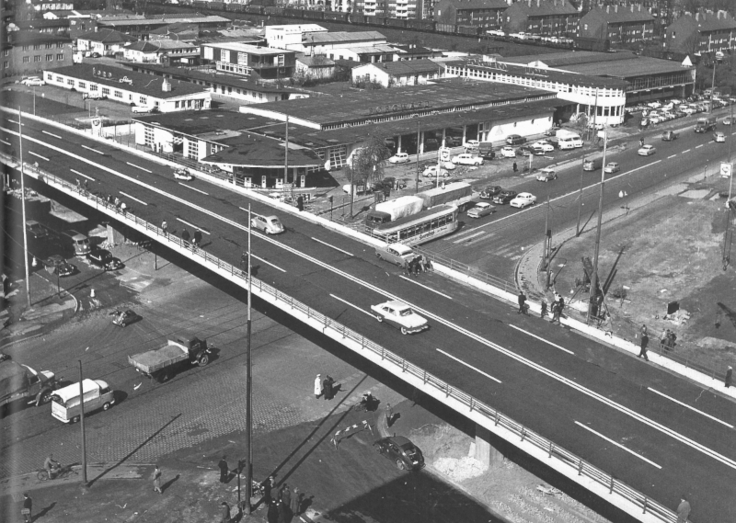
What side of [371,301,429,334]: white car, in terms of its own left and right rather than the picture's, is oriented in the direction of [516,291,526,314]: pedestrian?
left

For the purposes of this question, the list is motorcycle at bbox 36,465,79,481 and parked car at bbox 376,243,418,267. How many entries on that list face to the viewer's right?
1

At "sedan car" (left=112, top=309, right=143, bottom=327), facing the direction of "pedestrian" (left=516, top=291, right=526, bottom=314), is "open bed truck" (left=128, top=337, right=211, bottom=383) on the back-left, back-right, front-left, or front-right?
front-right

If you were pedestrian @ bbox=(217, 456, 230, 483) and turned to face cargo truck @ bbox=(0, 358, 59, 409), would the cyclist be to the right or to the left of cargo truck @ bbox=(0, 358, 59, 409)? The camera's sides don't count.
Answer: left

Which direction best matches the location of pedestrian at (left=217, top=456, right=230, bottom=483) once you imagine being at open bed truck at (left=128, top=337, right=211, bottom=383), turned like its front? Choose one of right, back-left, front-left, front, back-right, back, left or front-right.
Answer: back-right

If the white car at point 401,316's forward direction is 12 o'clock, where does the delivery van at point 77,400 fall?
The delivery van is roughly at 4 o'clock from the white car.

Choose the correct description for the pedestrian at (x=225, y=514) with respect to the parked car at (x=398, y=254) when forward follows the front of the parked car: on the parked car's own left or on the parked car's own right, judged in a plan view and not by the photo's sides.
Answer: on the parked car's own left

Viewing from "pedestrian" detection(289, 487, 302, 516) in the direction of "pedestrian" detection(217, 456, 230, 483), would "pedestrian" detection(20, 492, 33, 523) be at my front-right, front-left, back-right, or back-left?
front-left

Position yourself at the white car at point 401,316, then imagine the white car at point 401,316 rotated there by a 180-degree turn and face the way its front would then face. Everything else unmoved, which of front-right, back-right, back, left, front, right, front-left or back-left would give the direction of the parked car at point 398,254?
front-right

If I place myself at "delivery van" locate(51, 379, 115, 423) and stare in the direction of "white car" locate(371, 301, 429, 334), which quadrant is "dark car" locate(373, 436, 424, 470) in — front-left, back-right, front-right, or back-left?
front-right

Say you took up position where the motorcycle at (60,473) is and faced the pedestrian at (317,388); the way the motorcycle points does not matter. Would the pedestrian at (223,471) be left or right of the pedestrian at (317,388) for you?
right

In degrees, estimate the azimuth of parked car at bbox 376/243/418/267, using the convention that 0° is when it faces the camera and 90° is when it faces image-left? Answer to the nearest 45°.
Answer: approximately 135°

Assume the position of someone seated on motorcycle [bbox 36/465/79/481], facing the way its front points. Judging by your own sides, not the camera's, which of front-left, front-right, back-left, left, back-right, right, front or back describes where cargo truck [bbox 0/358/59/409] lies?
left

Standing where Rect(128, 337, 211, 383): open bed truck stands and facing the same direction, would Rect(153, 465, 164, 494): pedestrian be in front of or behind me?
behind

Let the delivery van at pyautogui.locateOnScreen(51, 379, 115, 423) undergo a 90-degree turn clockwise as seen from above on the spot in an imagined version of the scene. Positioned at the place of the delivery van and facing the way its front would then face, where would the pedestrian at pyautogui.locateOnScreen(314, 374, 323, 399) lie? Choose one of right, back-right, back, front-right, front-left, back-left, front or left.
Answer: front-left
